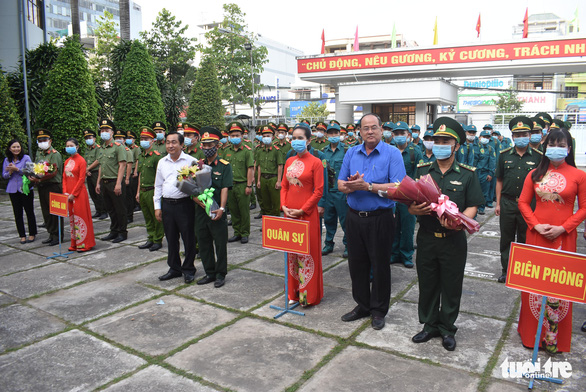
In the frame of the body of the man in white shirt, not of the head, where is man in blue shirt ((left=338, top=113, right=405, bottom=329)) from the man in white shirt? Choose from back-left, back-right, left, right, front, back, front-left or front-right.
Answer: left

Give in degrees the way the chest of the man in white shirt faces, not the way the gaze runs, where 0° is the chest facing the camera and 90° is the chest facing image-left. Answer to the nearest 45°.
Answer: approximately 45°

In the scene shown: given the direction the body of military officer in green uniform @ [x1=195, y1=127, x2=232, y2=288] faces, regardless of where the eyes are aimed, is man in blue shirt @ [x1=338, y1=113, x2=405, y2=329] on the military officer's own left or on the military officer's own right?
on the military officer's own left

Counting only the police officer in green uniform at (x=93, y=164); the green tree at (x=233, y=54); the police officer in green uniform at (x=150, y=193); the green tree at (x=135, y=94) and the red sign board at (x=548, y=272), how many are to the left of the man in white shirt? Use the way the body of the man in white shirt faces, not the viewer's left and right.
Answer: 1

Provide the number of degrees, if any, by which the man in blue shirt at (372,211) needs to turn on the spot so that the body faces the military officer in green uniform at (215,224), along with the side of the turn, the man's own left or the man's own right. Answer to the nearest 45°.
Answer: approximately 90° to the man's own right

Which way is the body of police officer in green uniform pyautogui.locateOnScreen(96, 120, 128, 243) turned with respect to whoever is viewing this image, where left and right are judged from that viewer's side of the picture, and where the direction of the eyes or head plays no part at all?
facing the viewer and to the left of the viewer

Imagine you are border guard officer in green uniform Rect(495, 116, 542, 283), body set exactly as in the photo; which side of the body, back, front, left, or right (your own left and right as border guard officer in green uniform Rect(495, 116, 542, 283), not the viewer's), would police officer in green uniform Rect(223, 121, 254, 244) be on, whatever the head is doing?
right

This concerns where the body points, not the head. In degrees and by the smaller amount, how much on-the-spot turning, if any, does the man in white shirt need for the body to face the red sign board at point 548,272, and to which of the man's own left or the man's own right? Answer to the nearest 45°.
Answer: approximately 90° to the man's own left

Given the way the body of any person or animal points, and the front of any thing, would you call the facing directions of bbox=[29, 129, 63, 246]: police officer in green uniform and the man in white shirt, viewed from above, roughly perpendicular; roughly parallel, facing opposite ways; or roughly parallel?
roughly parallel

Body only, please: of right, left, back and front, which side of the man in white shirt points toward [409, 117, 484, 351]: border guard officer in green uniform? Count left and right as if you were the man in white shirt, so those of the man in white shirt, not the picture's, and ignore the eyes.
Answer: left

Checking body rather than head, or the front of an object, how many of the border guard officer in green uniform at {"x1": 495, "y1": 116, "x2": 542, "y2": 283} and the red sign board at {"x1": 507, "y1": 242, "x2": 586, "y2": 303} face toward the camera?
2

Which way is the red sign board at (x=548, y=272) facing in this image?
toward the camera

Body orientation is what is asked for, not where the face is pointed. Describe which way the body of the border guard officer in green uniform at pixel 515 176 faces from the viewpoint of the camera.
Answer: toward the camera
